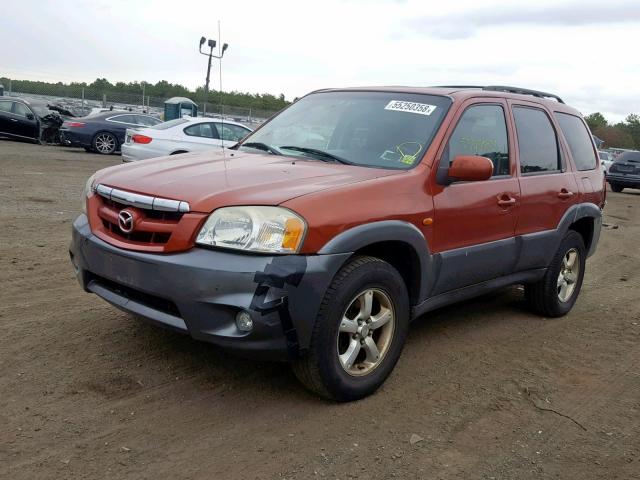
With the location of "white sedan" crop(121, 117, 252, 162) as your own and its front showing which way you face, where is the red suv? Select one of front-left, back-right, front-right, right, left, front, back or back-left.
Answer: back-right

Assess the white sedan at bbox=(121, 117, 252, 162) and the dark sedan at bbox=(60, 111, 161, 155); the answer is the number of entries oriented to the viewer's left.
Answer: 0

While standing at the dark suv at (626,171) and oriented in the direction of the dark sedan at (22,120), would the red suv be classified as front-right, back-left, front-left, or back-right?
front-left

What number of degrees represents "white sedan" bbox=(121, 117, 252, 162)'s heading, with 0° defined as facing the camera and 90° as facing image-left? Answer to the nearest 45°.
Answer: approximately 225°

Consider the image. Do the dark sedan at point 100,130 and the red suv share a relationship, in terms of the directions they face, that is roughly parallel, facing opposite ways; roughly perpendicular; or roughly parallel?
roughly parallel, facing opposite ways

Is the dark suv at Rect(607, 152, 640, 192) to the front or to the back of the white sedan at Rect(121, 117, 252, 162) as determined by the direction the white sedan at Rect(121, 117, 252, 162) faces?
to the front

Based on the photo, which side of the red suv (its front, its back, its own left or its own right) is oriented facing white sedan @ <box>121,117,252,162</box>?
right

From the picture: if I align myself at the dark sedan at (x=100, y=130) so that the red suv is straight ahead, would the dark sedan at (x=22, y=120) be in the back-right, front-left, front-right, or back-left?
back-right

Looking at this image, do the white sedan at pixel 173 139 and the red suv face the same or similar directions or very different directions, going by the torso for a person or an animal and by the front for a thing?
very different directions

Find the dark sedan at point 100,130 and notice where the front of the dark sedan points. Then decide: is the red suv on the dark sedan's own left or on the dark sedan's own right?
on the dark sedan's own right

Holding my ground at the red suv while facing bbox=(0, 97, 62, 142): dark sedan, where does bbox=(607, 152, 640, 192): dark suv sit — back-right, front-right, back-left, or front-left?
front-right

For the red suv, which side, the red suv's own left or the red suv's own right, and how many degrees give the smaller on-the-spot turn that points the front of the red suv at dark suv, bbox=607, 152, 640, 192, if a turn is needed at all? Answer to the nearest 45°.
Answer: approximately 180°

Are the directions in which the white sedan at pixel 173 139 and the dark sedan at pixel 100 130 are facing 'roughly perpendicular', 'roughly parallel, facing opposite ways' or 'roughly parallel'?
roughly parallel

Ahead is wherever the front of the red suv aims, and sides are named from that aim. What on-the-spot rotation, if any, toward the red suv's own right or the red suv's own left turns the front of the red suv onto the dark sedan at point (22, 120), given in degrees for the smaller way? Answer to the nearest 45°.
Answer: approximately 90° to the red suv's own right

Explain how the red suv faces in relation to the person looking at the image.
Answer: facing the viewer and to the left of the viewer

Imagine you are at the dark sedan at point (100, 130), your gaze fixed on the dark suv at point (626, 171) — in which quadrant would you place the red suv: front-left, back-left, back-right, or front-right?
front-right
